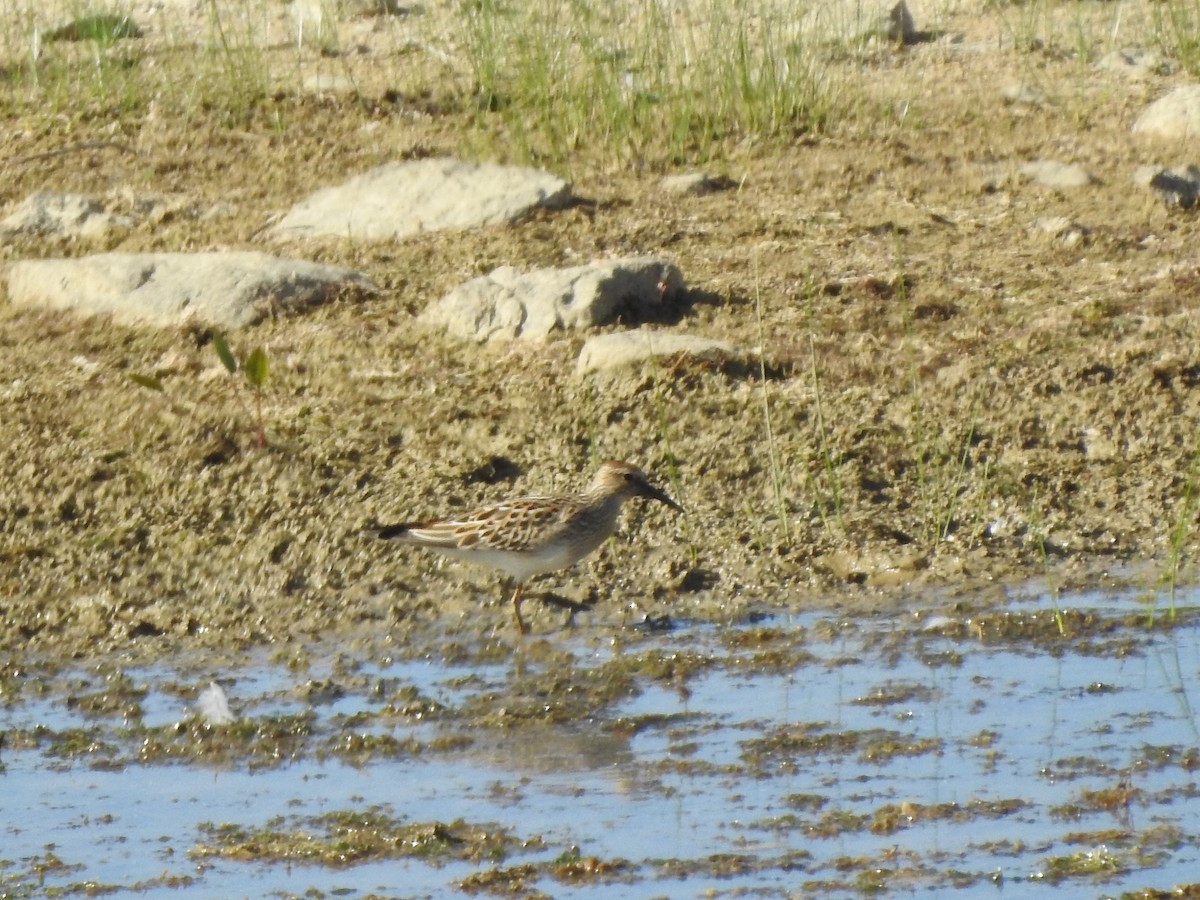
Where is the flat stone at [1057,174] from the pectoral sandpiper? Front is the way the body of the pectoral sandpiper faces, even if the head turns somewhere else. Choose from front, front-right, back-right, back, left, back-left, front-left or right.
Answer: front-left

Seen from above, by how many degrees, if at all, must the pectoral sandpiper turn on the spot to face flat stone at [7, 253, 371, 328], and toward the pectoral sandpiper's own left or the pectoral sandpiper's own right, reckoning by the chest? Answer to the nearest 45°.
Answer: approximately 135° to the pectoral sandpiper's own left

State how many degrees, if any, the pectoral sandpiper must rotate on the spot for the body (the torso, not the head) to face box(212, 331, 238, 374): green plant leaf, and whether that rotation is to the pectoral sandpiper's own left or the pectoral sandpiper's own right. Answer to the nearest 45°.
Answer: approximately 135° to the pectoral sandpiper's own left

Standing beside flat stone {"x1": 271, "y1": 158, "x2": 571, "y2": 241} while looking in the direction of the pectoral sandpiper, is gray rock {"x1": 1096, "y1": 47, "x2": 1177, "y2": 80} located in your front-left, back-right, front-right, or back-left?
back-left

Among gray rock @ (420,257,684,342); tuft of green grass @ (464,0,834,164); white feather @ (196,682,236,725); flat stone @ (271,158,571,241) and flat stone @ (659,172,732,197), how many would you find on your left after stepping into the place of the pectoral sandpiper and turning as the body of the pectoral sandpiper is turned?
4

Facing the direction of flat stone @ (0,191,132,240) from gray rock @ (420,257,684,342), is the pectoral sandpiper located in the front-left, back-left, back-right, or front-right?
back-left

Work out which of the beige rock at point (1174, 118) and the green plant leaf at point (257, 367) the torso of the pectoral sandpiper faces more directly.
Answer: the beige rock

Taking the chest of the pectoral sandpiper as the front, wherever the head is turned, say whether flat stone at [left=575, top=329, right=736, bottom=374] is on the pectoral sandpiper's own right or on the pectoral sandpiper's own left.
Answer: on the pectoral sandpiper's own left

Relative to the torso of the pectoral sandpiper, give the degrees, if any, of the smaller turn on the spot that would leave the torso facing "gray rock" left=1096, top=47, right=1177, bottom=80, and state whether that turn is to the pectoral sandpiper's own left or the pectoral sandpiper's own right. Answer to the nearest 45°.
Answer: approximately 45° to the pectoral sandpiper's own left

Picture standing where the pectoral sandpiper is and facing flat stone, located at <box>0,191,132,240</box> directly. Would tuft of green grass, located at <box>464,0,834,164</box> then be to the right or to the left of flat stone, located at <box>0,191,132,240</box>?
right

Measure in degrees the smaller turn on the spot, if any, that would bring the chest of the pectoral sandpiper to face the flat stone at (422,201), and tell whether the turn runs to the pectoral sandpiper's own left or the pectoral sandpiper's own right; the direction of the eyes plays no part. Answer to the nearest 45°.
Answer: approximately 90° to the pectoral sandpiper's own left

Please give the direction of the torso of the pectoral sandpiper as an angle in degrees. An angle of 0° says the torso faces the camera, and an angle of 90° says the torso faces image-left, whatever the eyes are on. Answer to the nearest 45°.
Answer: approximately 270°

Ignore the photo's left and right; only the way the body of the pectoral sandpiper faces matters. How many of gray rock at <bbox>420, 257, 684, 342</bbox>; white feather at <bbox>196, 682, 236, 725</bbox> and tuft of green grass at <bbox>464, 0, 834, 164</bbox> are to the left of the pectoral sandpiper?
2

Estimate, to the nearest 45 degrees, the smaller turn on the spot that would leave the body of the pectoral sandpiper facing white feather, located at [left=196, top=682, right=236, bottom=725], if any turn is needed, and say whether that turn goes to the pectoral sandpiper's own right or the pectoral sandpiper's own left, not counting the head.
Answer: approximately 135° to the pectoral sandpiper's own right

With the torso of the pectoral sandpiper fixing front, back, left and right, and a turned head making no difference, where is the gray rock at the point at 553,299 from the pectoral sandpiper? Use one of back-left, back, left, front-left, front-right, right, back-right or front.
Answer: left

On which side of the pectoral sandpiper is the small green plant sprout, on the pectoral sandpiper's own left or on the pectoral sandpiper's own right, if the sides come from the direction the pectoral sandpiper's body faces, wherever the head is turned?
on the pectoral sandpiper's own left
